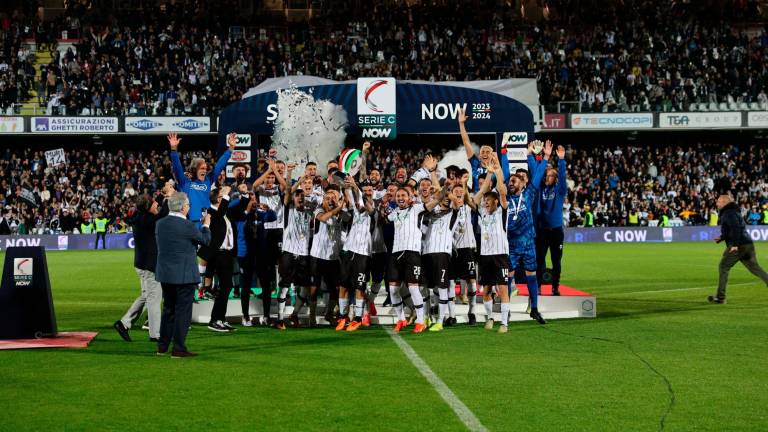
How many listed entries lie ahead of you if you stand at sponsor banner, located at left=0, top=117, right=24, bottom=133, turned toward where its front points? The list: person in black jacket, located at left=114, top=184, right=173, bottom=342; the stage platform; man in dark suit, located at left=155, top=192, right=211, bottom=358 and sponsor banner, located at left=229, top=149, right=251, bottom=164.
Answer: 4

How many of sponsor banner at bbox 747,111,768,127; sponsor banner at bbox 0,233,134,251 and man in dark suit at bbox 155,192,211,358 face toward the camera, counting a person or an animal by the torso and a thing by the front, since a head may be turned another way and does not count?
2

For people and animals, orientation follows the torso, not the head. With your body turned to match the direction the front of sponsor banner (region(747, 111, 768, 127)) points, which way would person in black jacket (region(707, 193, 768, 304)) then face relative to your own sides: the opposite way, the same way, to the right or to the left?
to the right

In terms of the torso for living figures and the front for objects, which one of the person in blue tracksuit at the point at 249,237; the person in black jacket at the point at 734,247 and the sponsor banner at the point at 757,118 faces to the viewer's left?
the person in black jacket

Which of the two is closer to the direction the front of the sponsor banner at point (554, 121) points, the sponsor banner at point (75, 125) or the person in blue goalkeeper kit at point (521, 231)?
the person in blue goalkeeper kit

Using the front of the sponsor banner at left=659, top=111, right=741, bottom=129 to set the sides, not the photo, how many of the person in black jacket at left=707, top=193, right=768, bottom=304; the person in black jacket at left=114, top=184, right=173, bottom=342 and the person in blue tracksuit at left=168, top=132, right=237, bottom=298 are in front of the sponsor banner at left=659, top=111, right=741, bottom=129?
3

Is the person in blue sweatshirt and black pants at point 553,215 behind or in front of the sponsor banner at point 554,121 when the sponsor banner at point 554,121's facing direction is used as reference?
in front

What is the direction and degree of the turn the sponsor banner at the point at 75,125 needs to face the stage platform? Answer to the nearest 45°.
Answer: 0° — it already faces it
